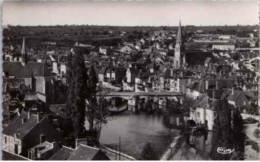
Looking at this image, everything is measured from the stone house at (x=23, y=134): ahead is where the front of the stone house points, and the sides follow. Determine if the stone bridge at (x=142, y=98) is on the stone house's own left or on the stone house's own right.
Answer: on the stone house's own left
